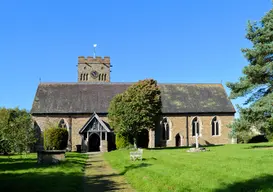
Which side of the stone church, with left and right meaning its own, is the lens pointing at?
front

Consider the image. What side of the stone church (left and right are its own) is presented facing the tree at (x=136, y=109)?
front

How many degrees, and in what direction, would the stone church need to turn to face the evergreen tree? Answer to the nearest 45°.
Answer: approximately 45° to its left

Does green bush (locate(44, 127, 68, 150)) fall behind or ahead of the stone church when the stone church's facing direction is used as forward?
ahead

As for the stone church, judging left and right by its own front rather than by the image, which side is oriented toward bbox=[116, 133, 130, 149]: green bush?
front

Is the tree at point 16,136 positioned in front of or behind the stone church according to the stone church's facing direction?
in front

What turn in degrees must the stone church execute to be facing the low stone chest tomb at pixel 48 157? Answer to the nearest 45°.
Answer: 0° — it already faces it

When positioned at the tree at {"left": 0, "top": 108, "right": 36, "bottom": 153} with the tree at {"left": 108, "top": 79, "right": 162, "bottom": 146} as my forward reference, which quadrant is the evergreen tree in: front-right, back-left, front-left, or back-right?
front-right
